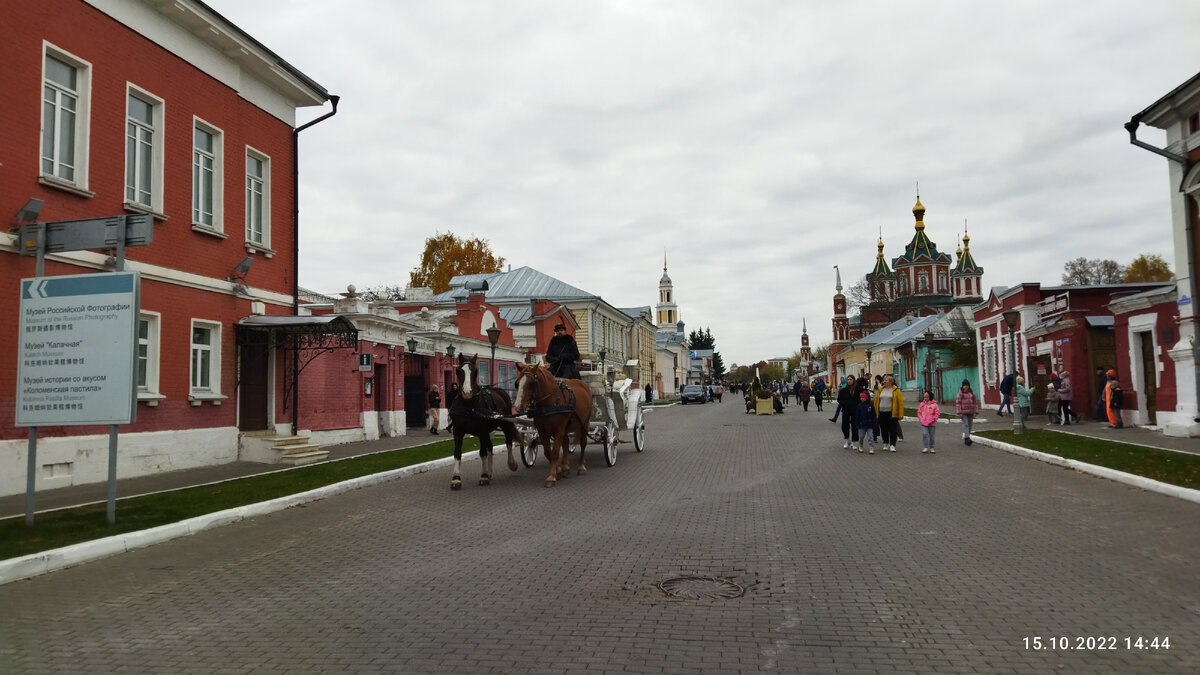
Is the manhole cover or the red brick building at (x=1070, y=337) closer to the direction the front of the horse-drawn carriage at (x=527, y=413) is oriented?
the manhole cover

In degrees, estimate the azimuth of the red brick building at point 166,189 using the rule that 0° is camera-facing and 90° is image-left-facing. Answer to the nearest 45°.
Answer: approximately 315°

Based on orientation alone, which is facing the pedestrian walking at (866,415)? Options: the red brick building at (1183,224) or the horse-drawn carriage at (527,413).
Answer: the red brick building

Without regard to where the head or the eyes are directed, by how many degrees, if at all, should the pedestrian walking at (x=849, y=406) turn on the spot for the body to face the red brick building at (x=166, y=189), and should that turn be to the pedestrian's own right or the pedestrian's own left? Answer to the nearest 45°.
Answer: approximately 45° to the pedestrian's own right

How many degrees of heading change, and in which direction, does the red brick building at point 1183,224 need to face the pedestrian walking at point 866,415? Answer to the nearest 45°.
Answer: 0° — it already faces them

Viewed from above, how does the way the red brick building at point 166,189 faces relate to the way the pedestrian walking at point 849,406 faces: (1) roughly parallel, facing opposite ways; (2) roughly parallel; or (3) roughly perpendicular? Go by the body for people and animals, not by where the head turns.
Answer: roughly perpendicular
